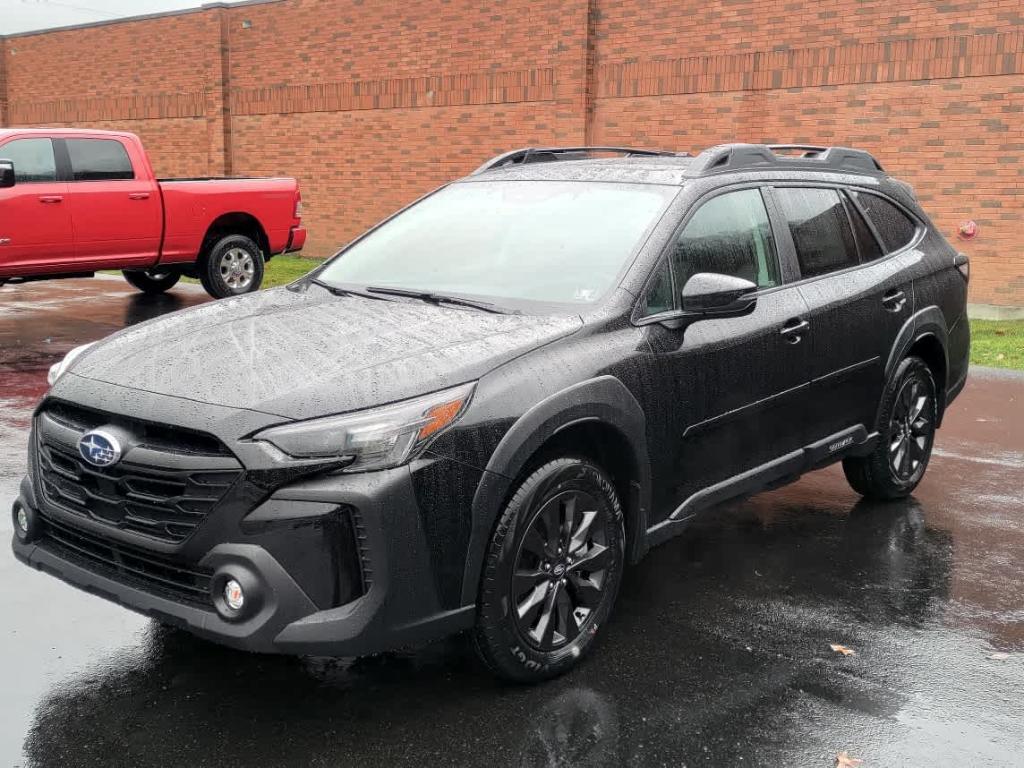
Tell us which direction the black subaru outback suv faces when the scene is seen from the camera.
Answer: facing the viewer and to the left of the viewer

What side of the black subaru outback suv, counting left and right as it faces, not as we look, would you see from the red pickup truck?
right
